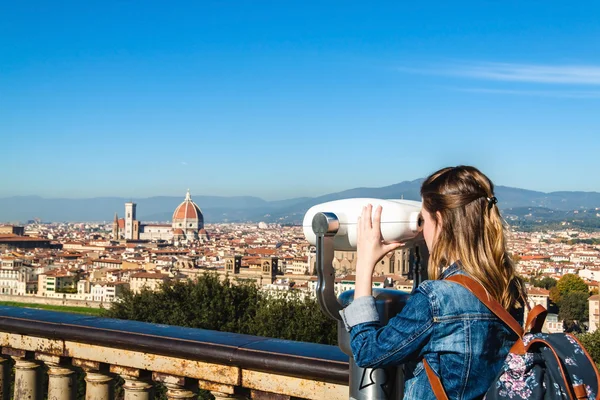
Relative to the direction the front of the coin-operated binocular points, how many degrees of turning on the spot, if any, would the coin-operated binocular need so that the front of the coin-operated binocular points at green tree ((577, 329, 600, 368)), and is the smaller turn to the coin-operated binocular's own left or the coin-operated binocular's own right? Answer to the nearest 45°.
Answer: approximately 45° to the coin-operated binocular's own right

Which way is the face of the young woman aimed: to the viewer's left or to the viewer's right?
to the viewer's left

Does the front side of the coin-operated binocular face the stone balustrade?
yes

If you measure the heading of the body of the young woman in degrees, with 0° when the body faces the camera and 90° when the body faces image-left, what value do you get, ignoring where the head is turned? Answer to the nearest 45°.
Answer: approximately 135°

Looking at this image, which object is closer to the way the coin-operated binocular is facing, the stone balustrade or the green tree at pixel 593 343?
the stone balustrade

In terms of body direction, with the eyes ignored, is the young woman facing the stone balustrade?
yes

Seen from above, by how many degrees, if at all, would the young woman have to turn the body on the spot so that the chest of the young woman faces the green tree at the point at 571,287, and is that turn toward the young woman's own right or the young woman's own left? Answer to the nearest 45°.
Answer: approximately 45° to the young woman's own right

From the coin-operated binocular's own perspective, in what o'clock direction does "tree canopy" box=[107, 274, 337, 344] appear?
The tree canopy is roughly at 1 o'clock from the coin-operated binocular.

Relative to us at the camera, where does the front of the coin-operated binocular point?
facing away from the viewer and to the left of the viewer
